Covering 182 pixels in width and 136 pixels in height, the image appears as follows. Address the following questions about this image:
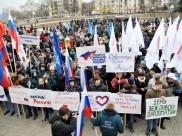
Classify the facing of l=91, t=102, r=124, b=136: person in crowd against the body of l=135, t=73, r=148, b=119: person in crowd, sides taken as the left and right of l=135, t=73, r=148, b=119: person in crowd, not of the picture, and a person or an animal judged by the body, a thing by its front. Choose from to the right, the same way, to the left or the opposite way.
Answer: the opposite way

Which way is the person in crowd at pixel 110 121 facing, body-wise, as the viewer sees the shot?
away from the camera

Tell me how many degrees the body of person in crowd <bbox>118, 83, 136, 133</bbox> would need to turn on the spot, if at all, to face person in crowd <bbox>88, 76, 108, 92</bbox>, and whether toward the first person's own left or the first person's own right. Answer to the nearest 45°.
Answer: approximately 90° to the first person's own right

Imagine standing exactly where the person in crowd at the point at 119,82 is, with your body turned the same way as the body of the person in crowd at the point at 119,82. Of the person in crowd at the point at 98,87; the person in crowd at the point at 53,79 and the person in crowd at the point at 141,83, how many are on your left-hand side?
1

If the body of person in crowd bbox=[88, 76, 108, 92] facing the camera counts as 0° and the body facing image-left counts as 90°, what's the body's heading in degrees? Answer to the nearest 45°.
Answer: approximately 0°

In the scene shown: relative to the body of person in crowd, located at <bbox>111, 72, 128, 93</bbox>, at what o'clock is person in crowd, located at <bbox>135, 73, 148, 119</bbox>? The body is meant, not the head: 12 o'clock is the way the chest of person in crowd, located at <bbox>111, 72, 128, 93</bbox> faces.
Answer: person in crowd, located at <bbox>135, 73, 148, 119</bbox> is roughly at 9 o'clock from person in crowd, located at <bbox>111, 72, 128, 93</bbox>.

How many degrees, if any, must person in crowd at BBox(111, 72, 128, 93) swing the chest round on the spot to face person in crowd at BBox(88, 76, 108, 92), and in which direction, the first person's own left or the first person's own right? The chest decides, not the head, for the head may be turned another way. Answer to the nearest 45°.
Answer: approximately 45° to the first person's own right

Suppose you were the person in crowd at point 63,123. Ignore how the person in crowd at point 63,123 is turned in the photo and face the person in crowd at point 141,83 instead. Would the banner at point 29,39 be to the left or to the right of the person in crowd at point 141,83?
left

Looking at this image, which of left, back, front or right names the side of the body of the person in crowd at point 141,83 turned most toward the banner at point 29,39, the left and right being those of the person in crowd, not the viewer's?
right

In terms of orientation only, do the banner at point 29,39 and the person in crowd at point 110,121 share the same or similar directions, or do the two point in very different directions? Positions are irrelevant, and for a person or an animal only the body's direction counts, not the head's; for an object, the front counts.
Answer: very different directions

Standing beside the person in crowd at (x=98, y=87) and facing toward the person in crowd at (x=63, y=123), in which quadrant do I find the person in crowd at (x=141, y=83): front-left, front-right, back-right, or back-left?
back-left
